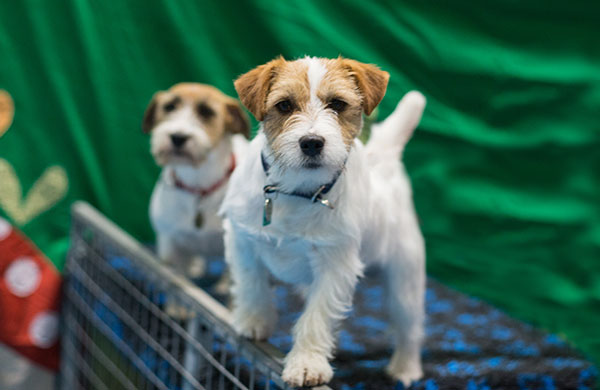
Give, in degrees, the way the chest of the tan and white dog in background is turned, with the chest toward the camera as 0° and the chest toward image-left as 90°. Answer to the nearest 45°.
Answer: approximately 45°

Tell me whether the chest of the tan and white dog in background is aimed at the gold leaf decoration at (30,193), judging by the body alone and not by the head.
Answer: no

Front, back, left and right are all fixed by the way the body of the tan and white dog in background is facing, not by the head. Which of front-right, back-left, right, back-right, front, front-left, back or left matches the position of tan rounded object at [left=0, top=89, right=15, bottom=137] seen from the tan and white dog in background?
right

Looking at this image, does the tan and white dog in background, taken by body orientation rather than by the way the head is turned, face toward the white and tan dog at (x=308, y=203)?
no

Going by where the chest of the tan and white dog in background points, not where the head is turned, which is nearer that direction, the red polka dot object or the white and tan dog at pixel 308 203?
the white and tan dog

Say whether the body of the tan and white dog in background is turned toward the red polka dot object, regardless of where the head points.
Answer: no

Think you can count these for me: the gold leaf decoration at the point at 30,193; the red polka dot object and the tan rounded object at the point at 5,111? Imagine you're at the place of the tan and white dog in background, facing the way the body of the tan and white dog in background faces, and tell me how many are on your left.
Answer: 0
